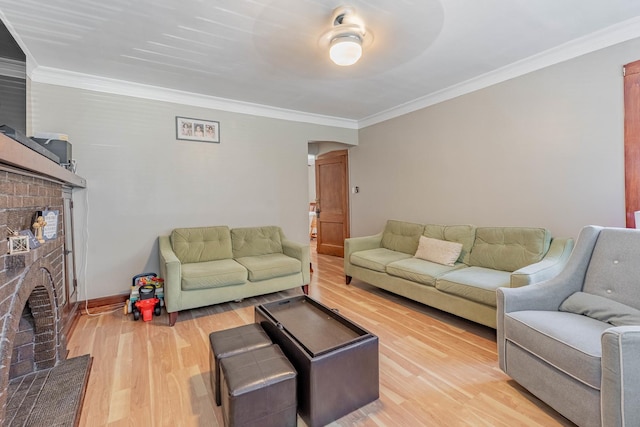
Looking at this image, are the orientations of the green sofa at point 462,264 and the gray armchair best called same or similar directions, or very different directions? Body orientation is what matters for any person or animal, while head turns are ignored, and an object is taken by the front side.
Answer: same or similar directions

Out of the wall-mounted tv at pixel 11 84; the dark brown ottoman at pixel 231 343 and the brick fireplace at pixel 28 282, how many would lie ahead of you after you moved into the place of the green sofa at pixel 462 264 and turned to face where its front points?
3

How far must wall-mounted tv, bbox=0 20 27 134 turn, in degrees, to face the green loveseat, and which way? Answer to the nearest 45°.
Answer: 0° — it already faces it

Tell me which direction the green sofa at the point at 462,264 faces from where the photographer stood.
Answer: facing the viewer and to the left of the viewer

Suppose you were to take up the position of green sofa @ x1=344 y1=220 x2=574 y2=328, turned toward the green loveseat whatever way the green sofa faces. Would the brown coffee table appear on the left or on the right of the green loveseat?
left

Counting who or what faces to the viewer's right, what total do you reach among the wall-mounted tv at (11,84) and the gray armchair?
1

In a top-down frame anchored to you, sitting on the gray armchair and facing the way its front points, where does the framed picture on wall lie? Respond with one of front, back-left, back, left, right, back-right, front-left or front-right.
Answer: front-right

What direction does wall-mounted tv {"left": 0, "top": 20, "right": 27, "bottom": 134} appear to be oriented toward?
to the viewer's right

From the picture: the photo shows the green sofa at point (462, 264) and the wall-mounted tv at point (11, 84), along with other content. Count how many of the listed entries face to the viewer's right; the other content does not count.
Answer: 1

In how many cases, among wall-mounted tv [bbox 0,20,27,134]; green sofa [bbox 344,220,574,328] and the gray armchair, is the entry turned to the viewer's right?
1

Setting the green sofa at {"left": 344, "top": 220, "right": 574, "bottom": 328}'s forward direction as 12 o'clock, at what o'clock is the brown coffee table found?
The brown coffee table is roughly at 11 o'clock from the green sofa.

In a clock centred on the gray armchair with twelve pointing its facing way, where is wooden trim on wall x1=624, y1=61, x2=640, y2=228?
The wooden trim on wall is roughly at 5 o'clock from the gray armchair.
